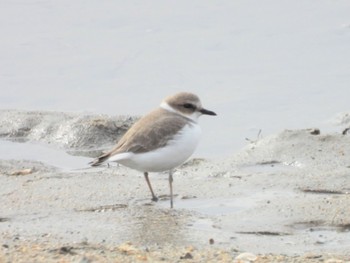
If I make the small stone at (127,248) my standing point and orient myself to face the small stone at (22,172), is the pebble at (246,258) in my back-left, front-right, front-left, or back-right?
back-right

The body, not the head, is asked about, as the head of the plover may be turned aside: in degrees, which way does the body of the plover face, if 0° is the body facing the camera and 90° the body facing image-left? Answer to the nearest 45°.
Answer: approximately 270°

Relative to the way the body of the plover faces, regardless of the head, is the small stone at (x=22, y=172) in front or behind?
behind

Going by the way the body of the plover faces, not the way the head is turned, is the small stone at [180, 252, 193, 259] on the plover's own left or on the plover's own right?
on the plover's own right

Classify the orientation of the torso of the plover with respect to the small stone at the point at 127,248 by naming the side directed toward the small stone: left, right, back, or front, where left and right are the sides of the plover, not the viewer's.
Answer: right

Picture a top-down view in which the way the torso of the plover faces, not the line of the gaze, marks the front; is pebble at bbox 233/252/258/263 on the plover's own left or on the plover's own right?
on the plover's own right
